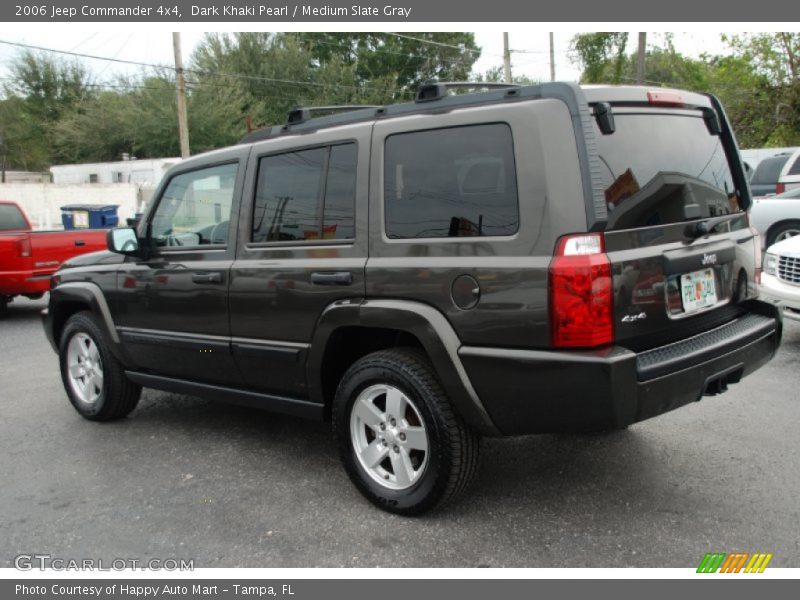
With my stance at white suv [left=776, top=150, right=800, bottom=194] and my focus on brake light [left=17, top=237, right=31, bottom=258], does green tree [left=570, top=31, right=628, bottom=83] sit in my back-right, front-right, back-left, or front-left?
back-right

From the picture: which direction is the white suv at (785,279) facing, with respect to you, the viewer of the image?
facing the viewer and to the left of the viewer

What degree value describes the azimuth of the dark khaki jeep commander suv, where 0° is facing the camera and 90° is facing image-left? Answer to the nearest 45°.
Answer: approximately 135°

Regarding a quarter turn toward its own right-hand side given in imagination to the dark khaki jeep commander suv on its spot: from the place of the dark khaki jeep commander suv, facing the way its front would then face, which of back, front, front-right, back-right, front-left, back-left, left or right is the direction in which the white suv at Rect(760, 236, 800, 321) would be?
front

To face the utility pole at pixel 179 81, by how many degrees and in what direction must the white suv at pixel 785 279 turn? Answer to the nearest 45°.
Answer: approximately 90° to its right

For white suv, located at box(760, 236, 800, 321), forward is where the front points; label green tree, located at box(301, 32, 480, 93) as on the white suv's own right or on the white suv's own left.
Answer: on the white suv's own right

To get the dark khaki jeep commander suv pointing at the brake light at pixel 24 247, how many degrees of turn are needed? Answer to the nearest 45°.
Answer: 0° — it already faces it

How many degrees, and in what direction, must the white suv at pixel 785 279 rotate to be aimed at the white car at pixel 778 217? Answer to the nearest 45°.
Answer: approximately 135° to its right

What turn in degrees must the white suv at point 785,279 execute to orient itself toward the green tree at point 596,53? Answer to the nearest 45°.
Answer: approximately 135° to its right

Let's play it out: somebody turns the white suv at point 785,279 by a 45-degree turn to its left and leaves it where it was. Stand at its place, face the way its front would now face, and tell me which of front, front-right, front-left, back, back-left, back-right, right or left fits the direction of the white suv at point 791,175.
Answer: back
